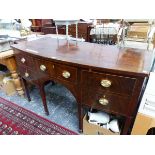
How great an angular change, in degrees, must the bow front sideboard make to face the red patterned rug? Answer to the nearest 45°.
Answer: approximately 45° to its right

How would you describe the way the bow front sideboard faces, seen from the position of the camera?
facing the viewer and to the left of the viewer

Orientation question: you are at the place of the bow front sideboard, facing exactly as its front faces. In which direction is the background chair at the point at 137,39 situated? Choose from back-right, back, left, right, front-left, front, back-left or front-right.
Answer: back

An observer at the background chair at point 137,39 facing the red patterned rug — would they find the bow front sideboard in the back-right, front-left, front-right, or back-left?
front-left

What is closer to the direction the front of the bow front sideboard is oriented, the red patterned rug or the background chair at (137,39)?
the red patterned rug
